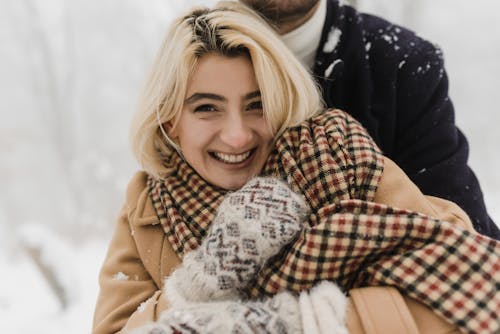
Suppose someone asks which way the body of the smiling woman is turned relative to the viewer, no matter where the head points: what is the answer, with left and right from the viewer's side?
facing the viewer
